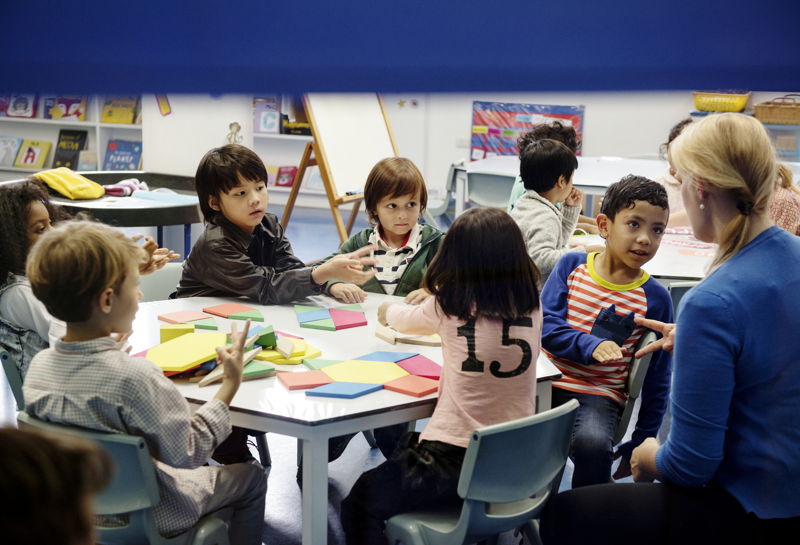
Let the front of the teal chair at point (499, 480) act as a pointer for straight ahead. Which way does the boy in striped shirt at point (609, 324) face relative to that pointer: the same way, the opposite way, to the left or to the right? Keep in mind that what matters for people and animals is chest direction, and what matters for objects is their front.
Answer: the opposite way

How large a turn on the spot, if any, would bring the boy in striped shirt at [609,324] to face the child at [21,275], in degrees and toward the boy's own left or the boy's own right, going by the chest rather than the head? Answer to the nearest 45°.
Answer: approximately 135° to the boy's own right

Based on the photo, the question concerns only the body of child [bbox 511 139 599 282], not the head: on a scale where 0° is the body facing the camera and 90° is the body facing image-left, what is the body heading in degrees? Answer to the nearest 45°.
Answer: approximately 270°

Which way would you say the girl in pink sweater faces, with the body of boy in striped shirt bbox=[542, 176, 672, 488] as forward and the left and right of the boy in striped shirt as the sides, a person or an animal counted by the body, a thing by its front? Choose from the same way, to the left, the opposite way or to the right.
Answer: the opposite way

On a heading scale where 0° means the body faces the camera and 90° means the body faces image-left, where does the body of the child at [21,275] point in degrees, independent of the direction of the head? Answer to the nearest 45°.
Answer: approximately 270°

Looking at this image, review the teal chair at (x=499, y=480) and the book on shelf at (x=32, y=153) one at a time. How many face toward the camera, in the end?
1

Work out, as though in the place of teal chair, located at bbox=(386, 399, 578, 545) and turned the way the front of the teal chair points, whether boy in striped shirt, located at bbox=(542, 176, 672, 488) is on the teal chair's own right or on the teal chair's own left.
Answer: on the teal chair's own right

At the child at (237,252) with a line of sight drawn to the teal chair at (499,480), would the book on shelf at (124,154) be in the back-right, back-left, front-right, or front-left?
back-left

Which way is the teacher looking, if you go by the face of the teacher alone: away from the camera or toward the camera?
away from the camera

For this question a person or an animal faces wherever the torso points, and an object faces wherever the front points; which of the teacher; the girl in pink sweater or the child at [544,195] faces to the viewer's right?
the child

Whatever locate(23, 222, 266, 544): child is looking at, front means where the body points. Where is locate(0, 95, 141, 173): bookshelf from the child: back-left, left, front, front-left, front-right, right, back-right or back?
front-left

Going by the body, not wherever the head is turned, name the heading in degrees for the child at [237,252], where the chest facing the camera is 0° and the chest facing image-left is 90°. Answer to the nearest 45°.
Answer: approximately 315°

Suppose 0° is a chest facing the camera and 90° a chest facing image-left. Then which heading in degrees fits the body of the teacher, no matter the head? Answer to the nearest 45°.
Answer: approximately 135°

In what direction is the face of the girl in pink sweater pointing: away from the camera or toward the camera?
away from the camera
